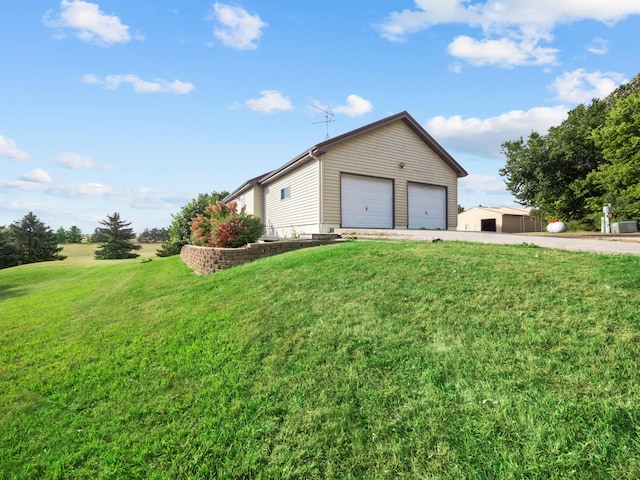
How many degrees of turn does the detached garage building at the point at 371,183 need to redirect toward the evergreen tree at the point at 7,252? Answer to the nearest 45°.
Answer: approximately 180°

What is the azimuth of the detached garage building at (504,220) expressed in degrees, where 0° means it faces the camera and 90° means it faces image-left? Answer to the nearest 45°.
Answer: approximately 45°

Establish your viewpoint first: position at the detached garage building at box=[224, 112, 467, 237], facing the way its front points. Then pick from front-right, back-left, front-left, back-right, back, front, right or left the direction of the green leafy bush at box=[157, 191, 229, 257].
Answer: back

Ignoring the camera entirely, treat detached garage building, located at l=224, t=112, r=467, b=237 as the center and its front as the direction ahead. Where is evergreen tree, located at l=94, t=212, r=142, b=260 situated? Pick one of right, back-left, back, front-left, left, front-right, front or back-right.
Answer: back

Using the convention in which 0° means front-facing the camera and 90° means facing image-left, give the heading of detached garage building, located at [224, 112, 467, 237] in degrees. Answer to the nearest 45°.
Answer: approximately 315°
